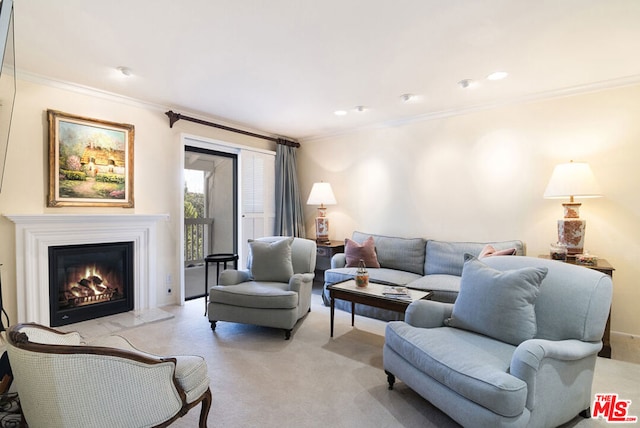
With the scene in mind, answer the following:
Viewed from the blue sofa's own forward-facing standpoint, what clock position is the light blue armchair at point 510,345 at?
The light blue armchair is roughly at 10 o'clock from the blue sofa.

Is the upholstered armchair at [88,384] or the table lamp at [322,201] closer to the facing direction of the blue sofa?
the upholstered armchair

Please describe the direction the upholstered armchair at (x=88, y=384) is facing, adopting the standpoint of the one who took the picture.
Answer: facing away from the viewer and to the right of the viewer

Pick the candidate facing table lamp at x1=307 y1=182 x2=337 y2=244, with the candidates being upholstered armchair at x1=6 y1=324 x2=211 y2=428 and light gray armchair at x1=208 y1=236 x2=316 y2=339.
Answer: the upholstered armchair

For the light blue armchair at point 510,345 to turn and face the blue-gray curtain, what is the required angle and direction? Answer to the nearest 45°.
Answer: approximately 90° to its right

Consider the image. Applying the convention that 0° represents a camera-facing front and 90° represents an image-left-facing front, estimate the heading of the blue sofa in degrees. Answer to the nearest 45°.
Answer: approximately 45°

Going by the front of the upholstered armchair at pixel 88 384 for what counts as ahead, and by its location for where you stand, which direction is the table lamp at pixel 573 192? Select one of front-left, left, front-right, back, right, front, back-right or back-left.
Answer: front-right

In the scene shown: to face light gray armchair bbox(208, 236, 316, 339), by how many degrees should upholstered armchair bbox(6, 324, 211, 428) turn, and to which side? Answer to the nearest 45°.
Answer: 0° — it already faces it

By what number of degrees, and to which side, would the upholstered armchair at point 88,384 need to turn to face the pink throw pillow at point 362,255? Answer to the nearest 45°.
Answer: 0° — it already faces it

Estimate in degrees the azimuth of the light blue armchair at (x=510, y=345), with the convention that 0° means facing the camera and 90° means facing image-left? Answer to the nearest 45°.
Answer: approximately 45°

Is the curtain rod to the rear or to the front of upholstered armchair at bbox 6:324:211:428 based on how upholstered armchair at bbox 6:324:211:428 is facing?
to the front

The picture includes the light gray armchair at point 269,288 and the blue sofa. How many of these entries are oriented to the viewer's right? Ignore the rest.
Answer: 0

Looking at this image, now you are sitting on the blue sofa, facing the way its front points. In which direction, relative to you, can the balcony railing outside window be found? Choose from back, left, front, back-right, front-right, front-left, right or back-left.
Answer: front-right

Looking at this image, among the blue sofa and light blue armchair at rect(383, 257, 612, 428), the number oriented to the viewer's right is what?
0
